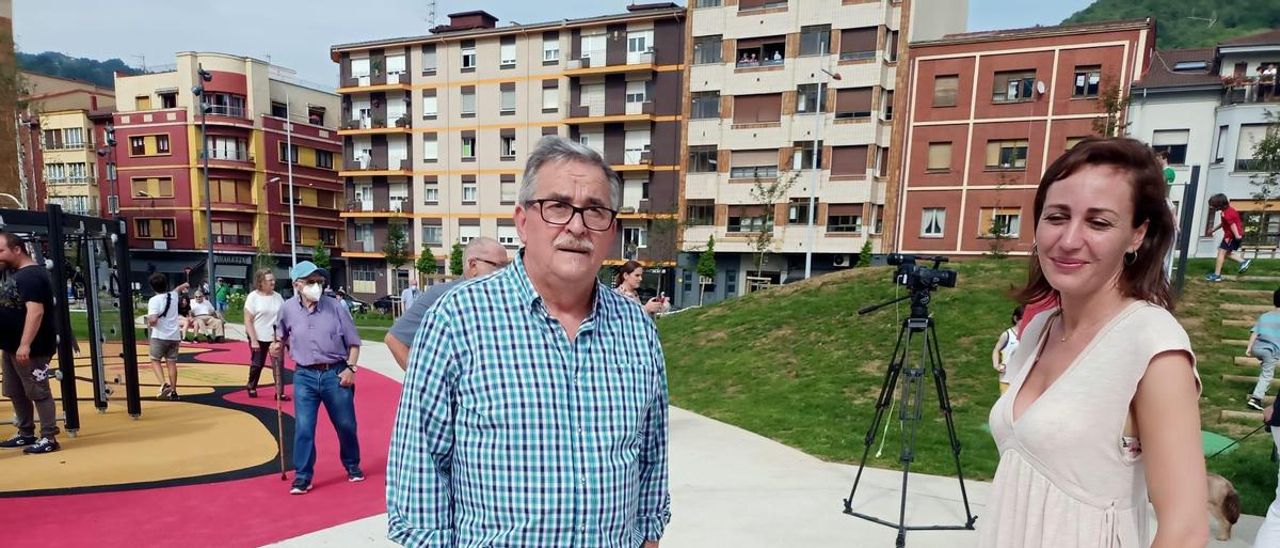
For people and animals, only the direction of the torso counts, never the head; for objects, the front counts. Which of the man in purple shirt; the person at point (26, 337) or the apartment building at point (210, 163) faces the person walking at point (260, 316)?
the apartment building

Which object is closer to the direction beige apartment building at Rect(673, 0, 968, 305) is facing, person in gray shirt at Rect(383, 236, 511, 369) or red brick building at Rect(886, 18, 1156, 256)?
the person in gray shirt

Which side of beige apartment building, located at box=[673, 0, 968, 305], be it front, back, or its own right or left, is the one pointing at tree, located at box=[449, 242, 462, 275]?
right

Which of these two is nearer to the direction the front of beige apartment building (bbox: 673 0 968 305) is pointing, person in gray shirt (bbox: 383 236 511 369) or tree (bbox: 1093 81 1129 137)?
the person in gray shirt

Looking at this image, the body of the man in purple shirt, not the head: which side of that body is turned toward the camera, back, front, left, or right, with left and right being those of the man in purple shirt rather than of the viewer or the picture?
front

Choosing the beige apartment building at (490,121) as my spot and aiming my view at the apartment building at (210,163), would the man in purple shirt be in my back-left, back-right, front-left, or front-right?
back-left

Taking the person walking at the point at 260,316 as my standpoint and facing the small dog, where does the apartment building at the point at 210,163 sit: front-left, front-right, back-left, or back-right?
back-left

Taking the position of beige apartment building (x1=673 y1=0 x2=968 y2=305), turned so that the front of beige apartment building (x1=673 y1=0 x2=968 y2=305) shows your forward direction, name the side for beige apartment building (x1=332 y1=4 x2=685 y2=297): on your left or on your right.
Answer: on your right

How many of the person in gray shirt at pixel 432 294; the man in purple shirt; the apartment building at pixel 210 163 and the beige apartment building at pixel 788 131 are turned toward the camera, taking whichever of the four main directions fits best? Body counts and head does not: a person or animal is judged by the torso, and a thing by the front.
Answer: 3

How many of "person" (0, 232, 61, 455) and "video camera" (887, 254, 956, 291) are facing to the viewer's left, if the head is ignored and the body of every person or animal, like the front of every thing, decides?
1

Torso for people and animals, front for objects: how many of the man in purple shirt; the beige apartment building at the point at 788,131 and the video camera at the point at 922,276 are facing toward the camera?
2

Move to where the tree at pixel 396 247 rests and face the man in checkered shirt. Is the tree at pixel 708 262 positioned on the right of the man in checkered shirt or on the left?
left

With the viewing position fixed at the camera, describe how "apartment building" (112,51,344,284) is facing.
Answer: facing the viewer
